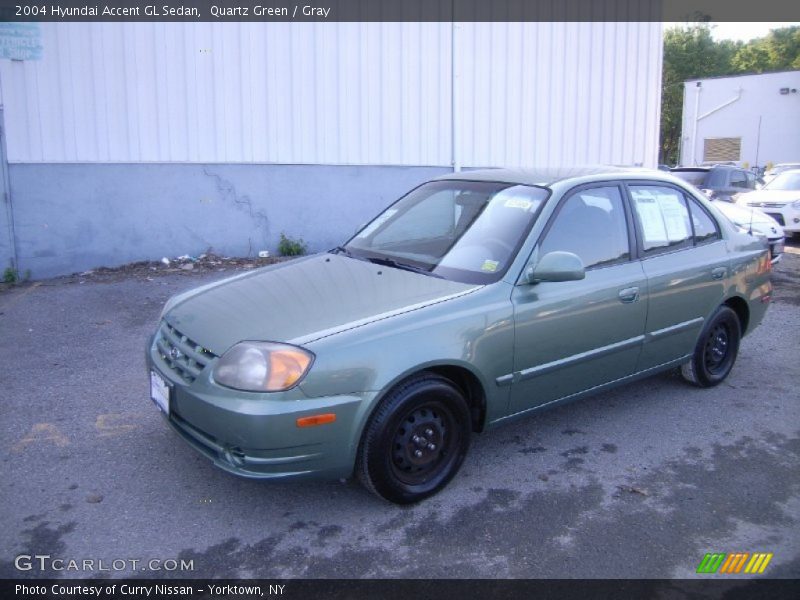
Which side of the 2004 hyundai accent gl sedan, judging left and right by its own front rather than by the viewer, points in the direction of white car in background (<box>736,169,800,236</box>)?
back

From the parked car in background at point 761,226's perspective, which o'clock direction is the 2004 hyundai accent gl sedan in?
The 2004 hyundai accent gl sedan is roughly at 2 o'clock from the parked car in background.

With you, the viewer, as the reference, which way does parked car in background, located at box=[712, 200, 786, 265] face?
facing the viewer and to the right of the viewer

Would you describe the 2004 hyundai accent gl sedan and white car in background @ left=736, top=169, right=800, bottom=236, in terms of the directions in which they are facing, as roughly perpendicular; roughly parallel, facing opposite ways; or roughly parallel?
roughly parallel

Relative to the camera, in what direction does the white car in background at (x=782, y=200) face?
facing the viewer and to the left of the viewer

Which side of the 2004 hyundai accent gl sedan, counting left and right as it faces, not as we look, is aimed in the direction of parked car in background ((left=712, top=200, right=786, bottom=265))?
back

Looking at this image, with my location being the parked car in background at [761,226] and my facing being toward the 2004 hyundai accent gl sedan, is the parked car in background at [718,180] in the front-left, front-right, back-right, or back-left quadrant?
back-right

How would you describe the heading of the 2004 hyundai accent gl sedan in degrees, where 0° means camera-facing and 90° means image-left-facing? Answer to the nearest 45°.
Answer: approximately 45°

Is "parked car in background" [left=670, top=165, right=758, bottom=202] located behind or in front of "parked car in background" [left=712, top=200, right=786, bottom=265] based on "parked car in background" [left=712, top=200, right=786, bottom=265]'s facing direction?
behind

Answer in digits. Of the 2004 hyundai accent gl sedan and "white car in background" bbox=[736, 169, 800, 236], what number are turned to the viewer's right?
0

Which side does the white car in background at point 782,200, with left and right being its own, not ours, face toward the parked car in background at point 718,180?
right

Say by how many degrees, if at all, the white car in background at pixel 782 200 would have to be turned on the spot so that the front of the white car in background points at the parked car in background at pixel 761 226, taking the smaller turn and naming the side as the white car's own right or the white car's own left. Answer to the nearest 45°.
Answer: approximately 45° to the white car's own left

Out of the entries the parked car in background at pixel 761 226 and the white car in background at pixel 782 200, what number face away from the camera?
0
